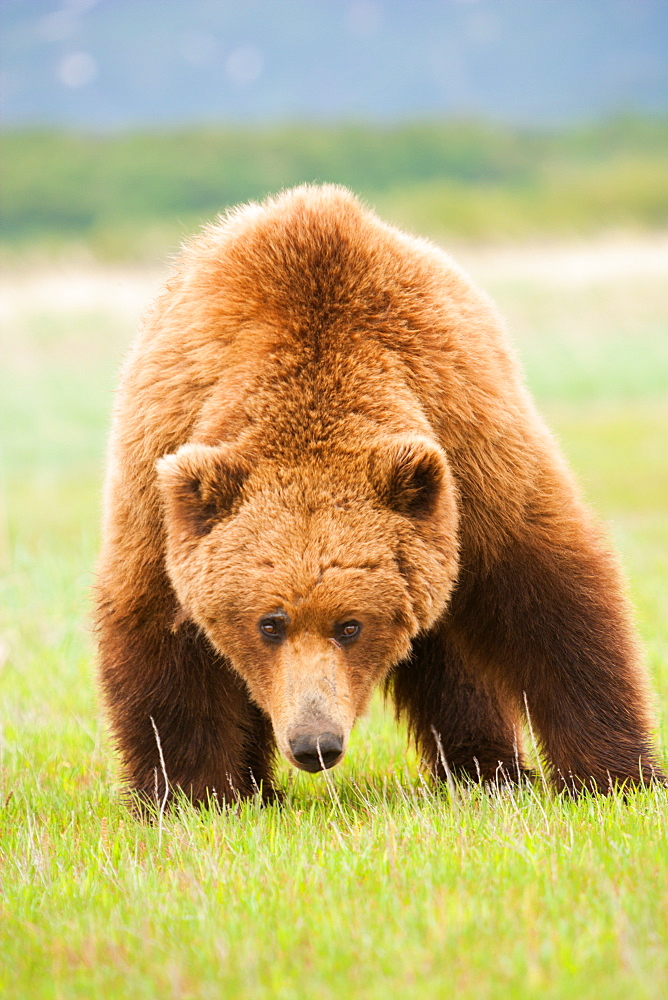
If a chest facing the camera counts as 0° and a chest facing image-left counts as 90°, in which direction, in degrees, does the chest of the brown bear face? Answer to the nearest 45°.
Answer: approximately 0°
